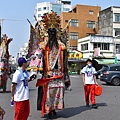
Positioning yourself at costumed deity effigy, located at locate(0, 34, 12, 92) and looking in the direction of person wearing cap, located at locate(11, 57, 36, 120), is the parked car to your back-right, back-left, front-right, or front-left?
back-left

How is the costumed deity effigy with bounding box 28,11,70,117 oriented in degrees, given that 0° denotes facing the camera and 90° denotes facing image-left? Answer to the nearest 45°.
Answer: approximately 0°

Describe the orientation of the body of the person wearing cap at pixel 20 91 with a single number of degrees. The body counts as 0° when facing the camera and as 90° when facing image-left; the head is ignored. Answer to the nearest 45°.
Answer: approximately 315°

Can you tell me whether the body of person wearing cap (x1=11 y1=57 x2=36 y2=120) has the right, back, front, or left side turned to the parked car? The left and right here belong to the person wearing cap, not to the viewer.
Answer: left

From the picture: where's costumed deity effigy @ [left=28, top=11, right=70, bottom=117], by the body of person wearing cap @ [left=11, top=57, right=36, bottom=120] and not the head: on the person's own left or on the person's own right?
on the person's own left

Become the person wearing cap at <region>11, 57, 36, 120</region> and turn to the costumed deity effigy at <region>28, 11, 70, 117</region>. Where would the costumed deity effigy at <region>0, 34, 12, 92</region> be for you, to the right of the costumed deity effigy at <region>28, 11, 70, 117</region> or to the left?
left

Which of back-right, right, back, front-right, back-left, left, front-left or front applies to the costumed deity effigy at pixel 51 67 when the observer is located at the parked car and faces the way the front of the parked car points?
back-right

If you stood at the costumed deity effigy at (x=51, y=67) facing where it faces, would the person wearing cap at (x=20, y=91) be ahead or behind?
ahead
